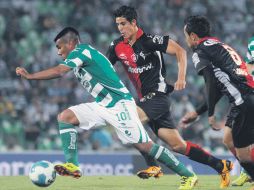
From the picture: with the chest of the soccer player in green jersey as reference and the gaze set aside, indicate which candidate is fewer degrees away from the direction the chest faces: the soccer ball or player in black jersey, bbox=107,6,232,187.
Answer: the soccer ball

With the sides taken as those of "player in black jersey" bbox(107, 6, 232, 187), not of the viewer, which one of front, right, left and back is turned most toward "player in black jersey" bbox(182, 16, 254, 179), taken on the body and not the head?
left

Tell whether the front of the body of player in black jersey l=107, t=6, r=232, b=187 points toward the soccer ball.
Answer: yes

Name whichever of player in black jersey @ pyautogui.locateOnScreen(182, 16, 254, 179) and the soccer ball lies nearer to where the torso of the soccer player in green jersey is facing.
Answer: the soccer ball

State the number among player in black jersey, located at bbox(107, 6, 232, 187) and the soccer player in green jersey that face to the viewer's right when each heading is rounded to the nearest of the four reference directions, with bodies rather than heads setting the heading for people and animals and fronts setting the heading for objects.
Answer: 0

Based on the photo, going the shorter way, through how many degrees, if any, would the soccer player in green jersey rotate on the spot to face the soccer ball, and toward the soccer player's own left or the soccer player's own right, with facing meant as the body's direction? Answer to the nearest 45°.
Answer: approximately 45° to the soccer player's own left

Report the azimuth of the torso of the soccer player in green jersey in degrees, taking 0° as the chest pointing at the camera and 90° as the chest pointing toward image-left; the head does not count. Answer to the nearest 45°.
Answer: approximately 90°

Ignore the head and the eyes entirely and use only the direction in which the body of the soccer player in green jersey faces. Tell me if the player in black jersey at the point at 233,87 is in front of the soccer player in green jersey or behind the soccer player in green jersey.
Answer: behind

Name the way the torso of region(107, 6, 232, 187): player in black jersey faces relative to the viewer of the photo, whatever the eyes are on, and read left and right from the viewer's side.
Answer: facing the viewer and to the left of the viewer
